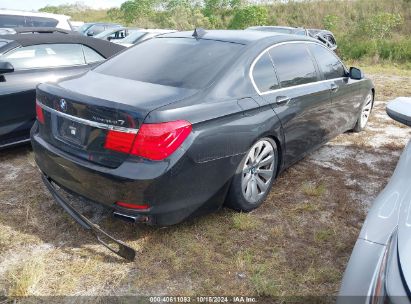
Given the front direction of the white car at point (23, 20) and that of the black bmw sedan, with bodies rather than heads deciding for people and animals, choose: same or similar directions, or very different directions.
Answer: very different directions

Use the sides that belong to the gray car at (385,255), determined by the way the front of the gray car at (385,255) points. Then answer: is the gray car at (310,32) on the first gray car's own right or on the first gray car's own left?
on the first gray car's own right

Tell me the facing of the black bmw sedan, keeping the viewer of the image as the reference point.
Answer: facing away from the viewer and to the right of the viewer

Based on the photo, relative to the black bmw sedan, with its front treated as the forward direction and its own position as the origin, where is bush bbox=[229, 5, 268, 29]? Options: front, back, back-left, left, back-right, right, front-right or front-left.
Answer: front-left

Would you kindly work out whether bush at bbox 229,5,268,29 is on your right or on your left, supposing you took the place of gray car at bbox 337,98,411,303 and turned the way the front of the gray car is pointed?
on your right

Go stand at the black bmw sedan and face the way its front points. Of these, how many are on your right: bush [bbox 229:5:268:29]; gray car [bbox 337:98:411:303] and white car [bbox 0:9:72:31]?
1

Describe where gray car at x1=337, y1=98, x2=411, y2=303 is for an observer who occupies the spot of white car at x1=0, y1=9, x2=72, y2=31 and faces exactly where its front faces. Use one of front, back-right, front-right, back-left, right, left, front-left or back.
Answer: left

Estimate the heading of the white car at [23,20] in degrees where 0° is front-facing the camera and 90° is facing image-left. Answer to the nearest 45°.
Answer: approximately 90°
